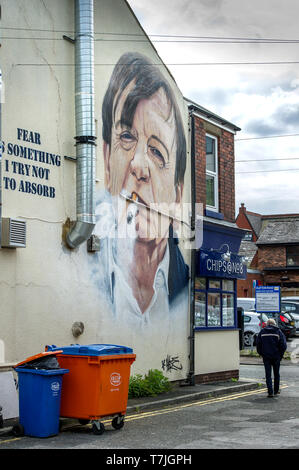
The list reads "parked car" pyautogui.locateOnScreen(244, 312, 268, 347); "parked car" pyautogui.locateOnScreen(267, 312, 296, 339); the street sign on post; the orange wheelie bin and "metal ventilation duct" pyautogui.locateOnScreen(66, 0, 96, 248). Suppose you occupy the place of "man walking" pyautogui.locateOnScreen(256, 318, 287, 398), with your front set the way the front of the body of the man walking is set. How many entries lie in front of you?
3

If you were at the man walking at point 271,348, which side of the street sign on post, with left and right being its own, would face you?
front

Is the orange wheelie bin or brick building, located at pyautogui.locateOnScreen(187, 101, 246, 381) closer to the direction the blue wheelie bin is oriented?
the orange wheelie bin

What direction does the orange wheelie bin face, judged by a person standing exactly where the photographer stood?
facing the viewer and to the right of the viewer

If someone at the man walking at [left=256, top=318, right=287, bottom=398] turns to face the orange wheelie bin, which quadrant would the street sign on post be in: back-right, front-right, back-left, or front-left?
back-right

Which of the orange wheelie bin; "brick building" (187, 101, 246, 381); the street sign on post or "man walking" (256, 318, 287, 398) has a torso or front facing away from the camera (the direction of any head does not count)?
the man walking

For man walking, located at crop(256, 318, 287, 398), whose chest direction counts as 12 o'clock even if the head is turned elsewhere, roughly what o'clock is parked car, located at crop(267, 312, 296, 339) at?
The parked car is roughly at 12 o'clock from the man walking.

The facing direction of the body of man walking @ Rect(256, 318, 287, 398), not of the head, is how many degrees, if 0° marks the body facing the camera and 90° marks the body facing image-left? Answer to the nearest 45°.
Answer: approximately 180°

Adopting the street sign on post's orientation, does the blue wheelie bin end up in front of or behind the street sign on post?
in front

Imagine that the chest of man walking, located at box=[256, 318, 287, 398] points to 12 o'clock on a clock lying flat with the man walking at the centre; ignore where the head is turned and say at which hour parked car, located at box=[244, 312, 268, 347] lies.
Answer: The parked car is roughly at 12 o'clock from the man walking.
